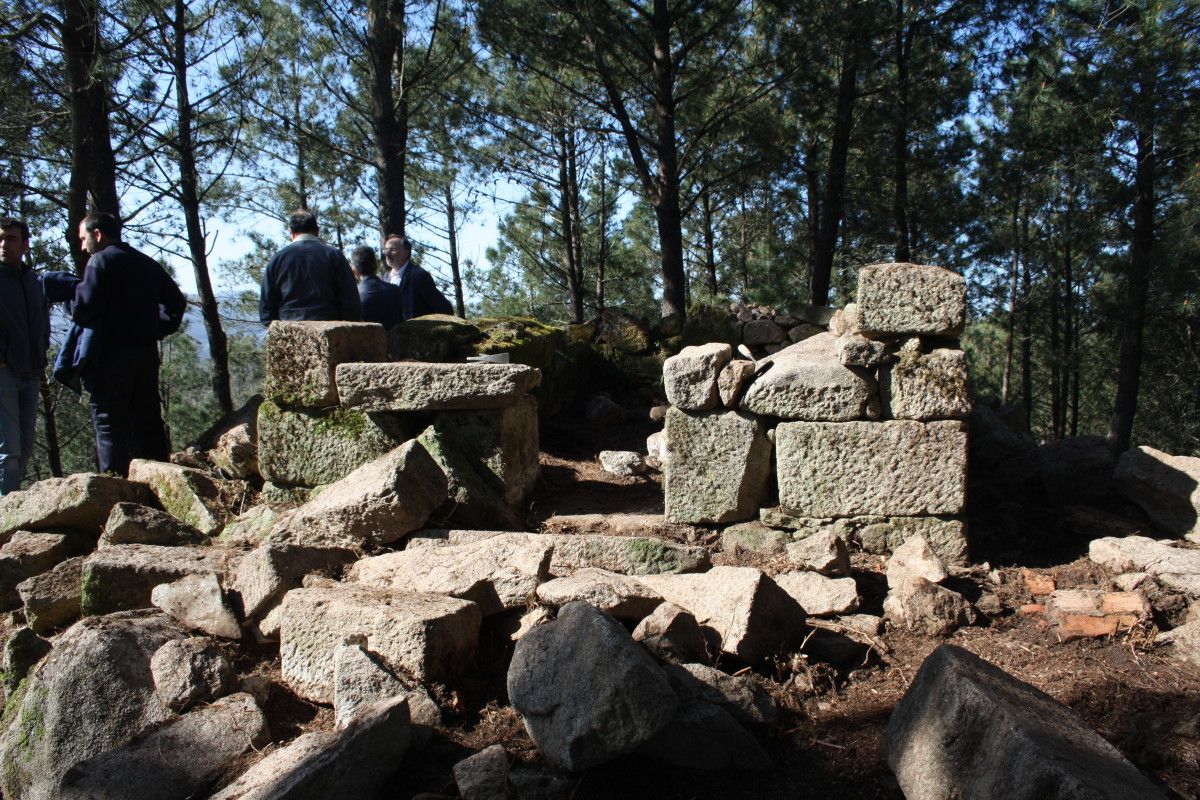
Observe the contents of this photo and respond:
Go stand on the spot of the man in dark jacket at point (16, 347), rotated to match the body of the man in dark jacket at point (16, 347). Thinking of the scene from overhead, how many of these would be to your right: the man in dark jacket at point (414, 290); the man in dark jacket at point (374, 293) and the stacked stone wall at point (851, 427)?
0

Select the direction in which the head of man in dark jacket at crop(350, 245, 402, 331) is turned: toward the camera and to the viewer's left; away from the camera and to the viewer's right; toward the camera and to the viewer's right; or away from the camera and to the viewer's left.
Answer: away from the camera and to the viewer's left

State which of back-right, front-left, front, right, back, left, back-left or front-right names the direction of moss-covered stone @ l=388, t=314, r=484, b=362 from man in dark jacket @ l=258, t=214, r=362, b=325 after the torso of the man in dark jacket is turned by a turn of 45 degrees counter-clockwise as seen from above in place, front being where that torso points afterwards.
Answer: back-right

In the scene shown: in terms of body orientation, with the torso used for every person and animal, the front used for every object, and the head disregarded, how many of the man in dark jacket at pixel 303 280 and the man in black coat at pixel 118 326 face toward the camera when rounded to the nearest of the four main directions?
0

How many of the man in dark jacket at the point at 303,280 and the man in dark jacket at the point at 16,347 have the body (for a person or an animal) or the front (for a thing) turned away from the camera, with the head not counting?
1

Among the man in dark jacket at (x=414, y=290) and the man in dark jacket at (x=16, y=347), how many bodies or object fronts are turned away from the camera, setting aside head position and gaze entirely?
0

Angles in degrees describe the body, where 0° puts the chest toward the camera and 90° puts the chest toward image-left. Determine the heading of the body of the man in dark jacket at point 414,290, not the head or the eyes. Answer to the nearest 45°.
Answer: approximately 45°

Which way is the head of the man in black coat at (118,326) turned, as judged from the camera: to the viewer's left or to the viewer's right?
to the viewer's left

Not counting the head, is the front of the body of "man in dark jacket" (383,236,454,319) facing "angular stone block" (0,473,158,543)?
yes

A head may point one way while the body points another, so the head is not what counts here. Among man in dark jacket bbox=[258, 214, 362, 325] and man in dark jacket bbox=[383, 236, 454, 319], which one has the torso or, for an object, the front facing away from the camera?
man in dark jacket bbox=[258, 214, 362, 325]

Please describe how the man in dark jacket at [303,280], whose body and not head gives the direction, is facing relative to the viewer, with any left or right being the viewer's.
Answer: facing away from the viewer

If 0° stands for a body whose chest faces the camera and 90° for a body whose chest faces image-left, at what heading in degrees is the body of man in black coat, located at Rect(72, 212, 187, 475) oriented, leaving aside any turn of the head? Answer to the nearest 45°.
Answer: approximately 135°

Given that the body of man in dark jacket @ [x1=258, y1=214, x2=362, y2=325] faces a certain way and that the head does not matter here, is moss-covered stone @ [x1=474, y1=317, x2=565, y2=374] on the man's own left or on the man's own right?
on the man's own right

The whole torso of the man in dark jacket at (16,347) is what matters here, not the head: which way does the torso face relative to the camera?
toward the camera
